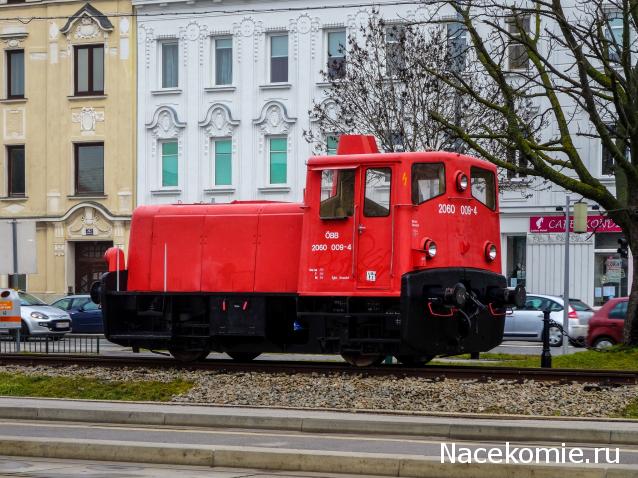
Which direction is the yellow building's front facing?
toward the camera

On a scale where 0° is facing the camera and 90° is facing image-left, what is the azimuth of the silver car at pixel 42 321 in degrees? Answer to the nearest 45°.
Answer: approximately 315°

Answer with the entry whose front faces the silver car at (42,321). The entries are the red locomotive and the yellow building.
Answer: the yellow building

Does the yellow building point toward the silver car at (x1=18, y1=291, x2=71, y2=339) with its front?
yes

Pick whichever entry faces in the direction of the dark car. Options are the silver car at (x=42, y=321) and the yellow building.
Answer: the yellow building

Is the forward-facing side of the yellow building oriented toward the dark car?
yes

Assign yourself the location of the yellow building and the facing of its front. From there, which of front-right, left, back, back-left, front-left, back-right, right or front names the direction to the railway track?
front

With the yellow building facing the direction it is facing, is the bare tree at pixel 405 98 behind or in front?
in front

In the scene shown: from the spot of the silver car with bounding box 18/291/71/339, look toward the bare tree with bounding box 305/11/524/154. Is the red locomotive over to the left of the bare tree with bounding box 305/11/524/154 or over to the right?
right

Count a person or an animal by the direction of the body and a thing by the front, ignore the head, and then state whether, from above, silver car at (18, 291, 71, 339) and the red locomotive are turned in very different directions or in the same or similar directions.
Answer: same or similar directions

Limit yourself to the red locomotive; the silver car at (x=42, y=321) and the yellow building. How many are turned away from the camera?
0
